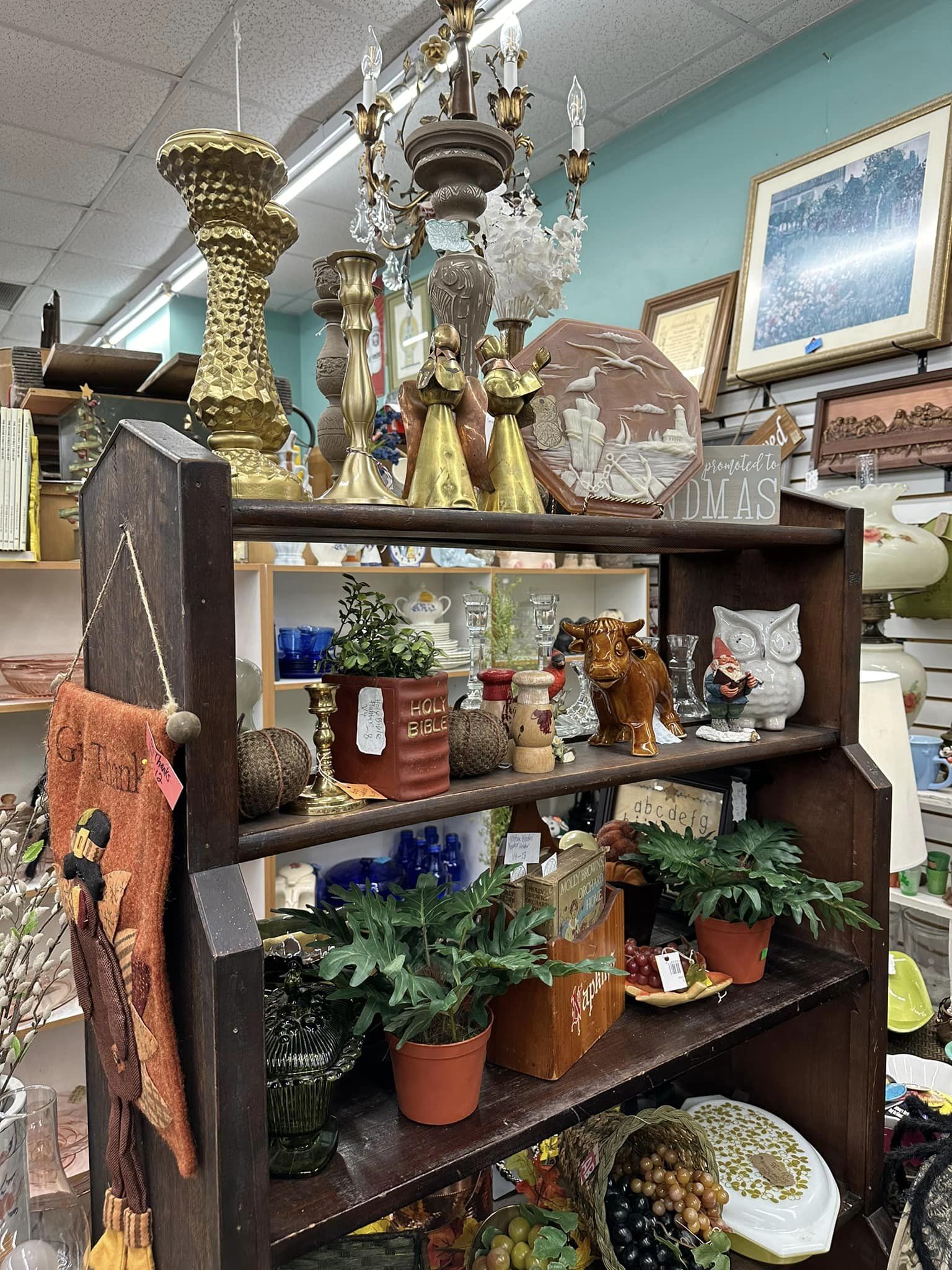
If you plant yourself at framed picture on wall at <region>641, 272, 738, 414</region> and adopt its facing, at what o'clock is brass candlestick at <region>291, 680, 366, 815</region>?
The brass candlestick is roughly at 11 o'clock from the framed picture on wall.

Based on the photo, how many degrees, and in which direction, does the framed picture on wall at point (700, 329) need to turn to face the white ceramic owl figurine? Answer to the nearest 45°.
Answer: approximately 45° to its left

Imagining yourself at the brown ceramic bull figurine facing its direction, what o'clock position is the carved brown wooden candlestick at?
The carved brown wooden candlestick is roughly at 1 o'clock from the brown ceramic bull figurine.

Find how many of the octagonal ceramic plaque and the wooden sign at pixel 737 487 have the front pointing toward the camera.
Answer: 2

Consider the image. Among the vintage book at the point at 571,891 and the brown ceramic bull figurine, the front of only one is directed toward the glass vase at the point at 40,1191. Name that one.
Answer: the brown ceramic bull figurine

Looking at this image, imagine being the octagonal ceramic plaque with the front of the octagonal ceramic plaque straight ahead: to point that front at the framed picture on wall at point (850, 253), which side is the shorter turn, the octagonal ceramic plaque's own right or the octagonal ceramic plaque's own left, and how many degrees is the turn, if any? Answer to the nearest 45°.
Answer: approximately 135° to the octagonal ceramic plaque's own left

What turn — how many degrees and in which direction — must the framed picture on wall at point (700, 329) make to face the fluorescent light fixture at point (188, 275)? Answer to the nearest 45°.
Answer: approximately 45° to its right

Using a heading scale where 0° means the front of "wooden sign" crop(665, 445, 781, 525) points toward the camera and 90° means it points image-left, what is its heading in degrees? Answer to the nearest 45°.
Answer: approximately 0°
